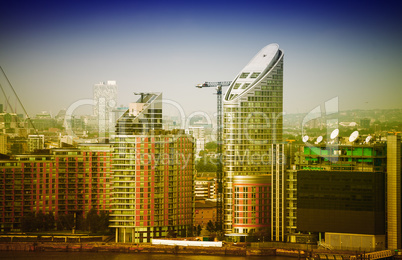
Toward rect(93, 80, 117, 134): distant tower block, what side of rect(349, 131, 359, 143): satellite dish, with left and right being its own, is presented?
right

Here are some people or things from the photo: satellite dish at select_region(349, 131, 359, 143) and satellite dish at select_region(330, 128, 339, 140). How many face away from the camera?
0

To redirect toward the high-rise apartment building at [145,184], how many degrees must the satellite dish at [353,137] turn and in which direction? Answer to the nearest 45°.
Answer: approximately 45° to its right

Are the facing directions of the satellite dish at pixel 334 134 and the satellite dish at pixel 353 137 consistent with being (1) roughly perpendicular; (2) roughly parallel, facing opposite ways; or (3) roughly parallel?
roughly parallel

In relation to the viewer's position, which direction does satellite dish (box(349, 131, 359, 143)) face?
facing the viewer and to the left of the viewer

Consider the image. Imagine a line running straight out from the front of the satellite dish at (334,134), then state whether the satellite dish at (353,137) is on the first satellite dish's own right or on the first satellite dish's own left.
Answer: on the first satellite dish's own left

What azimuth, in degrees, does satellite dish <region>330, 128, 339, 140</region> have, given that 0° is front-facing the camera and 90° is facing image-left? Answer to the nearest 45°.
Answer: approximately 45°

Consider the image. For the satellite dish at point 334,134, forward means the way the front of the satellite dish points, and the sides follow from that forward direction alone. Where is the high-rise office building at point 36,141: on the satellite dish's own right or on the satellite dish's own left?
on the satellite dish's own right

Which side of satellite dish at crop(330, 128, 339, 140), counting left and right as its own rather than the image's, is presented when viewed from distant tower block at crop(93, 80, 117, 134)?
right
